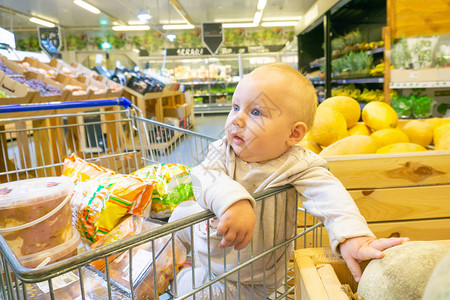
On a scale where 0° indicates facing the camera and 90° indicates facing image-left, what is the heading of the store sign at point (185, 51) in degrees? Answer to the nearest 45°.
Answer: approximately 0°

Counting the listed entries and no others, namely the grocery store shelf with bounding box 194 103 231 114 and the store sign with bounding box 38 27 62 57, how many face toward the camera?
2

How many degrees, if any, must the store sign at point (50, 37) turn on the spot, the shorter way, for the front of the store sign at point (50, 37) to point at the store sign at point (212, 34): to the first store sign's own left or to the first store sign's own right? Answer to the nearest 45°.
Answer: approximately 90° to the first store sign's own left

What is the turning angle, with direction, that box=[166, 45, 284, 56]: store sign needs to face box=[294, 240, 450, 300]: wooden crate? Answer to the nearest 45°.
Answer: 0° — it already faces it

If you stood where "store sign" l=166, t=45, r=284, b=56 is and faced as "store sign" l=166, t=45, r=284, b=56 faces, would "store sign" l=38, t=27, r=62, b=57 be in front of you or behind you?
in front

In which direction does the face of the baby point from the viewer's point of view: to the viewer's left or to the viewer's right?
to the viewer's left

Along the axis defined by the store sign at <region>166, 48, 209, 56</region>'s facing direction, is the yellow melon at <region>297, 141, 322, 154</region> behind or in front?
in front

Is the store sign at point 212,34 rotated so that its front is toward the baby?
yes
